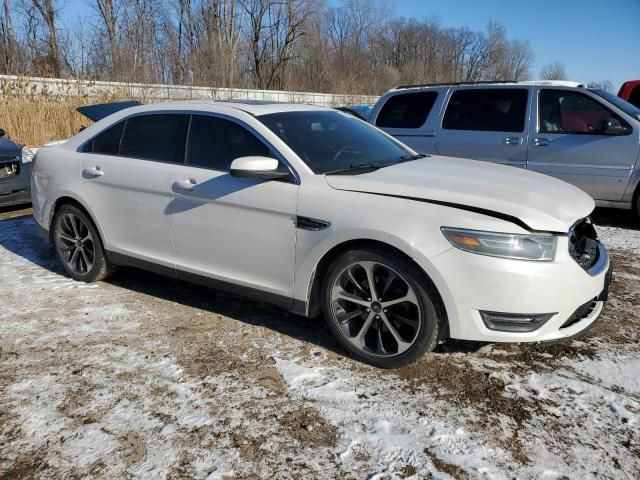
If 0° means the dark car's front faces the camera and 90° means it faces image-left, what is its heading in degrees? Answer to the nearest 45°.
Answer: approximately 315°

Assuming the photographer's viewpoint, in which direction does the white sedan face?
facing the viewer and to the right of the viewer

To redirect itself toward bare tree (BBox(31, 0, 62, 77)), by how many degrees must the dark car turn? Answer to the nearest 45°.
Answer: approximately 135° to its left

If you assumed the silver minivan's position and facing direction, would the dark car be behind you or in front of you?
behind

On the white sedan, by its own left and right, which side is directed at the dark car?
back

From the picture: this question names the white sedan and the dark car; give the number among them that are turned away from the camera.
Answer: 0

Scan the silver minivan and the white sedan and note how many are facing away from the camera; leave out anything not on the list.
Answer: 0

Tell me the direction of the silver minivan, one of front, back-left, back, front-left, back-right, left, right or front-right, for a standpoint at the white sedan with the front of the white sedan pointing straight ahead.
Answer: left

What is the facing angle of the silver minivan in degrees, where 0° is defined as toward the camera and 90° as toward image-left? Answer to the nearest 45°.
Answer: approximately 270°

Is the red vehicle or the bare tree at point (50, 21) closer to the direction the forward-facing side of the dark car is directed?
the red vehicle
